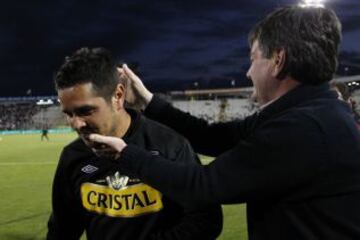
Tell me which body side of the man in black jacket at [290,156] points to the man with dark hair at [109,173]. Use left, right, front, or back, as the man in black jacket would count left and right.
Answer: front

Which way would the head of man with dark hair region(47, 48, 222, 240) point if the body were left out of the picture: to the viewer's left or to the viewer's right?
to the viewer's left

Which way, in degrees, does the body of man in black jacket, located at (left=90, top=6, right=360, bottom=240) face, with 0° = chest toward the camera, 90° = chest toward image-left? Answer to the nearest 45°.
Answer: approximately 135°
